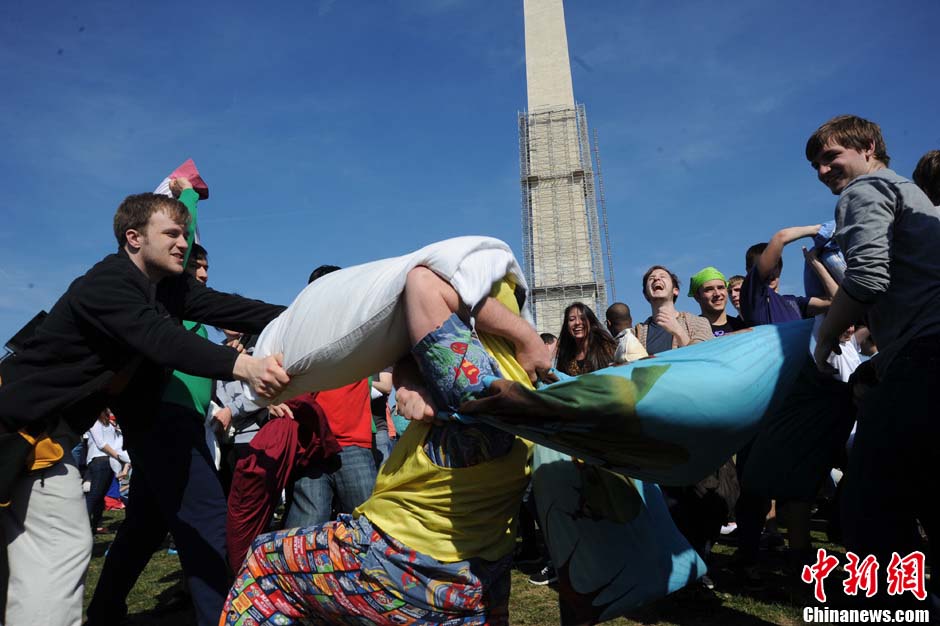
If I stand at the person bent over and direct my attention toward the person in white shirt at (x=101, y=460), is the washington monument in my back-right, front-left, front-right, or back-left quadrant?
front-right

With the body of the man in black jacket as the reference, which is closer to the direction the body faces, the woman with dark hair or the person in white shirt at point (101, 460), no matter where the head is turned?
the woman with dark hair

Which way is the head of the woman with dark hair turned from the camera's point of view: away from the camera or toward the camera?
toward the camera

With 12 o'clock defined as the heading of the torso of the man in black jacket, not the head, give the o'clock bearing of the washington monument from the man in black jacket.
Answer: The washington monument is roughly at 10 o'clock from the man in black jacket.

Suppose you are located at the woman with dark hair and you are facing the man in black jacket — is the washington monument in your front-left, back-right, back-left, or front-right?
back-right

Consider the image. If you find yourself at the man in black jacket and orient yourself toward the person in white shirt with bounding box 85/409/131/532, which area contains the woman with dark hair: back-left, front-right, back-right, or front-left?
front-right

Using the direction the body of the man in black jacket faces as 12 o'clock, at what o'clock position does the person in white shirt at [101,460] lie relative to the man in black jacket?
The person in white shirt is roughly at 9 o'clock from the man in black jacket.

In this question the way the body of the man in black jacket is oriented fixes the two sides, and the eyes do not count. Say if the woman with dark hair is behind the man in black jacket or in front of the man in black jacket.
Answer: in front

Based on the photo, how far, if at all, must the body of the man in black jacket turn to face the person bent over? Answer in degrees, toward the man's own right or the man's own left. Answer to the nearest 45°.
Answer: approximately 45° to the man's own right

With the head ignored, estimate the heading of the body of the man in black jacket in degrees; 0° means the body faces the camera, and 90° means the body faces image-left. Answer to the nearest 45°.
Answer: approximately 270°

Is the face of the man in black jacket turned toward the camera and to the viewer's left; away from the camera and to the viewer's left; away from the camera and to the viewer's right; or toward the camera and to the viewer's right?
toward the camera and to the viewer's right
